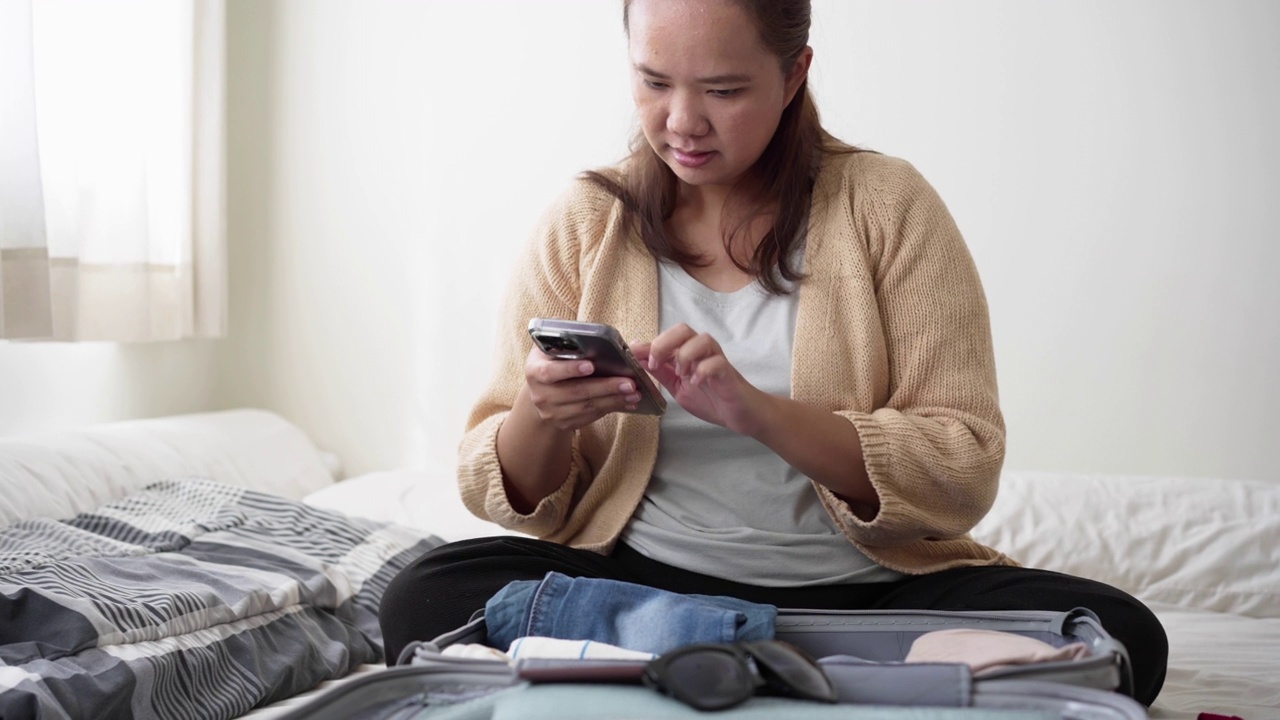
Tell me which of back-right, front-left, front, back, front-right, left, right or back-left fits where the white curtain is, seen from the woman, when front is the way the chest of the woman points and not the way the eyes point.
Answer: back-right

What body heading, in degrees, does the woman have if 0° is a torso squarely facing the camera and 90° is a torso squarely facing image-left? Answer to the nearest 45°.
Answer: approximately 0°

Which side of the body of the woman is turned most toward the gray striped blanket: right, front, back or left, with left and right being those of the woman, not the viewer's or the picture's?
right

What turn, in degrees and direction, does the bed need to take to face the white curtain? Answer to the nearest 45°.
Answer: approximately 135° to its right

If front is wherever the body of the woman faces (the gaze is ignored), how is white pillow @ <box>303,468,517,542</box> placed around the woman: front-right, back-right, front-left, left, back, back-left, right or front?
back-right

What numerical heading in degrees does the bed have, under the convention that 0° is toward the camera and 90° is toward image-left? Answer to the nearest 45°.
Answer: approximately 0°

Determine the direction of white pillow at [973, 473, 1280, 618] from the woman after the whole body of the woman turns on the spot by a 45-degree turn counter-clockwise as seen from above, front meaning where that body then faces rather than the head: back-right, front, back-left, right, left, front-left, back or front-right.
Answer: left
